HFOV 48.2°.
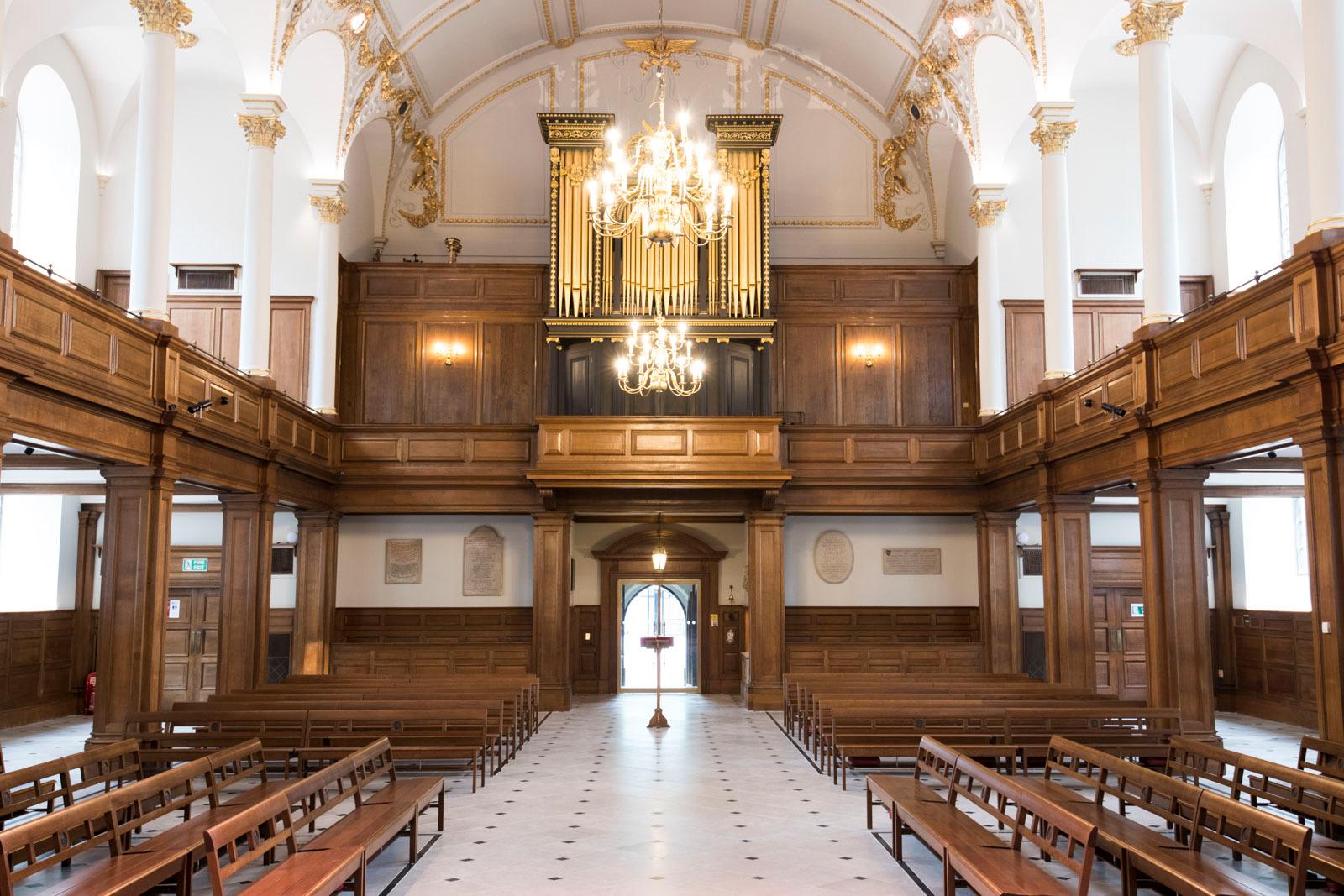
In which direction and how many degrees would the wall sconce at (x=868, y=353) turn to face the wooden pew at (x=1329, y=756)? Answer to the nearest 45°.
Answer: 0° — it already faces it

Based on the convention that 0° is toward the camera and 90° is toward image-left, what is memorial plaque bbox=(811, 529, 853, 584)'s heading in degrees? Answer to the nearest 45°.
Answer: approximately 0°

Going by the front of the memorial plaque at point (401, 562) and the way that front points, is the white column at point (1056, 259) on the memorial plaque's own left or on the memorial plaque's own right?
on the memorial plaque's own left

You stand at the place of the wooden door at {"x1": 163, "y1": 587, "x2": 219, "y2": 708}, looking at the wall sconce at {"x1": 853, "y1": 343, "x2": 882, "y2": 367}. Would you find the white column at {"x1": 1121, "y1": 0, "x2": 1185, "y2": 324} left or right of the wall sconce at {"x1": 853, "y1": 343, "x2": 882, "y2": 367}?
right

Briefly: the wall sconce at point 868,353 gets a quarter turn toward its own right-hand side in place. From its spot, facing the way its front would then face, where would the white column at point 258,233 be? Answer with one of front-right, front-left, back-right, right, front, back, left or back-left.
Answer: front-left

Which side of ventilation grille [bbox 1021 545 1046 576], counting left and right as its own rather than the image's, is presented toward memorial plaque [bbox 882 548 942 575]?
right

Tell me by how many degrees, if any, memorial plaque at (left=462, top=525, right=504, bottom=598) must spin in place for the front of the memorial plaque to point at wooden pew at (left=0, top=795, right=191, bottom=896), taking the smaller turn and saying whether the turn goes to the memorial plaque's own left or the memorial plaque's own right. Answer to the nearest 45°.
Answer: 0° — it already faces it

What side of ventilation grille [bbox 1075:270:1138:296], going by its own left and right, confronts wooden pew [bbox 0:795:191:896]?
front

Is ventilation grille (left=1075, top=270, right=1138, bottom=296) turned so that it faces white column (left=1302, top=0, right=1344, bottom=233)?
yes

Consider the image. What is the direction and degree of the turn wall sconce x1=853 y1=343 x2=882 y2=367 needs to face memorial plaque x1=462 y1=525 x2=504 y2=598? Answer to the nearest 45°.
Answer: approximately 90° to its right

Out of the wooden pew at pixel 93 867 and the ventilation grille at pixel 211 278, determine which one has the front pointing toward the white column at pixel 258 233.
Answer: the ventilation grille

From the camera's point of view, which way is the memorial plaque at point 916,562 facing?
toward the camera

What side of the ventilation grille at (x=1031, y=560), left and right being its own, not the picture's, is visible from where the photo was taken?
front

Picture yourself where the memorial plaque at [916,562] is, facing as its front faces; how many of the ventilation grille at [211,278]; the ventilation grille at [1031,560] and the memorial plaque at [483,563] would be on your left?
1

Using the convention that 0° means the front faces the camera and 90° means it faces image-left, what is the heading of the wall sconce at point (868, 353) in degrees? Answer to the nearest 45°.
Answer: approximately 0°
